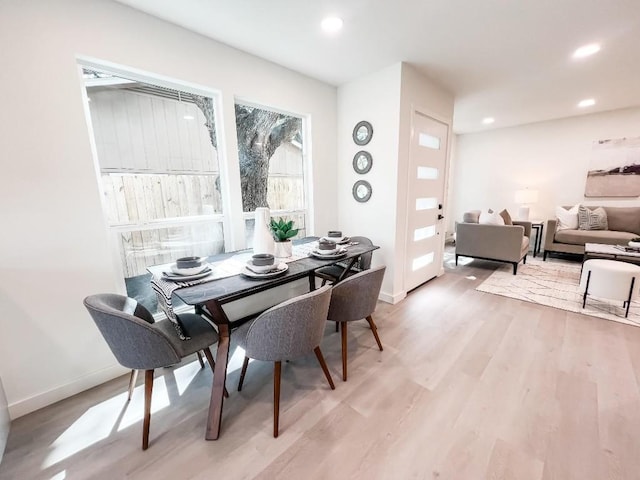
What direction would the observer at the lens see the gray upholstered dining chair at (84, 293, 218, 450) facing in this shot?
facing away from the viewer and to the right of the viewer

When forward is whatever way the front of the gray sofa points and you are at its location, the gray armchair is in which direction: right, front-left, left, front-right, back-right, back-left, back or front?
front-right

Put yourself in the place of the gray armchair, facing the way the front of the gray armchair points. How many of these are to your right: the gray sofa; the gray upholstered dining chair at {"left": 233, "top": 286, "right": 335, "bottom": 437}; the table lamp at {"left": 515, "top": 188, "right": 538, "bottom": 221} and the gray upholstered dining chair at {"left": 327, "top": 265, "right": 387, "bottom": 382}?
2

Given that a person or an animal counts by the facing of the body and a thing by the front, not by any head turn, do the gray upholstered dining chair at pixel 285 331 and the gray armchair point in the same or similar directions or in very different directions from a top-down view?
very different directions

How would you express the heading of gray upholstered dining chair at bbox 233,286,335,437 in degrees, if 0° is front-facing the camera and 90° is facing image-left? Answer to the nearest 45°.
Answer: approximately 135°

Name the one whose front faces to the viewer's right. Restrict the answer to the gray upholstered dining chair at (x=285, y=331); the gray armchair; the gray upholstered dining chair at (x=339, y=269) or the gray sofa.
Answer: the gray armchair

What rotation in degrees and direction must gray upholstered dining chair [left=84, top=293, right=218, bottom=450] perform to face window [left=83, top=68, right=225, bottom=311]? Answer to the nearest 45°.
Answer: approximately 45° to its left

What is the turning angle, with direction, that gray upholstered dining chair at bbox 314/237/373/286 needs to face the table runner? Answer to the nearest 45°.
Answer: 0° — it already faces it

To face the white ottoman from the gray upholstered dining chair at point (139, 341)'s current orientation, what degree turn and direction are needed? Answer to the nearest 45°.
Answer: approximately 45° to its right

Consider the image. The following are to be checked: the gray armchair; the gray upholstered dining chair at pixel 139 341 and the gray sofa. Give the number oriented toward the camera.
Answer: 1

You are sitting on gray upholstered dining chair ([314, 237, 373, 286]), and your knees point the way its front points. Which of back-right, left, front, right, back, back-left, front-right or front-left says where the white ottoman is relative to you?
back-left
